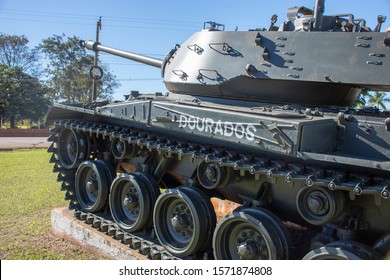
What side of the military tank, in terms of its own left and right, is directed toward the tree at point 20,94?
front

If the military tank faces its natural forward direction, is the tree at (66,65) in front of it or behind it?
in front

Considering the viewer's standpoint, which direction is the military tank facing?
facing away from the viewer and to the left of the viewer

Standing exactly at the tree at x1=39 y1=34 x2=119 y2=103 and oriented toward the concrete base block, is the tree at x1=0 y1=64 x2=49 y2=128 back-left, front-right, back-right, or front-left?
front-right
